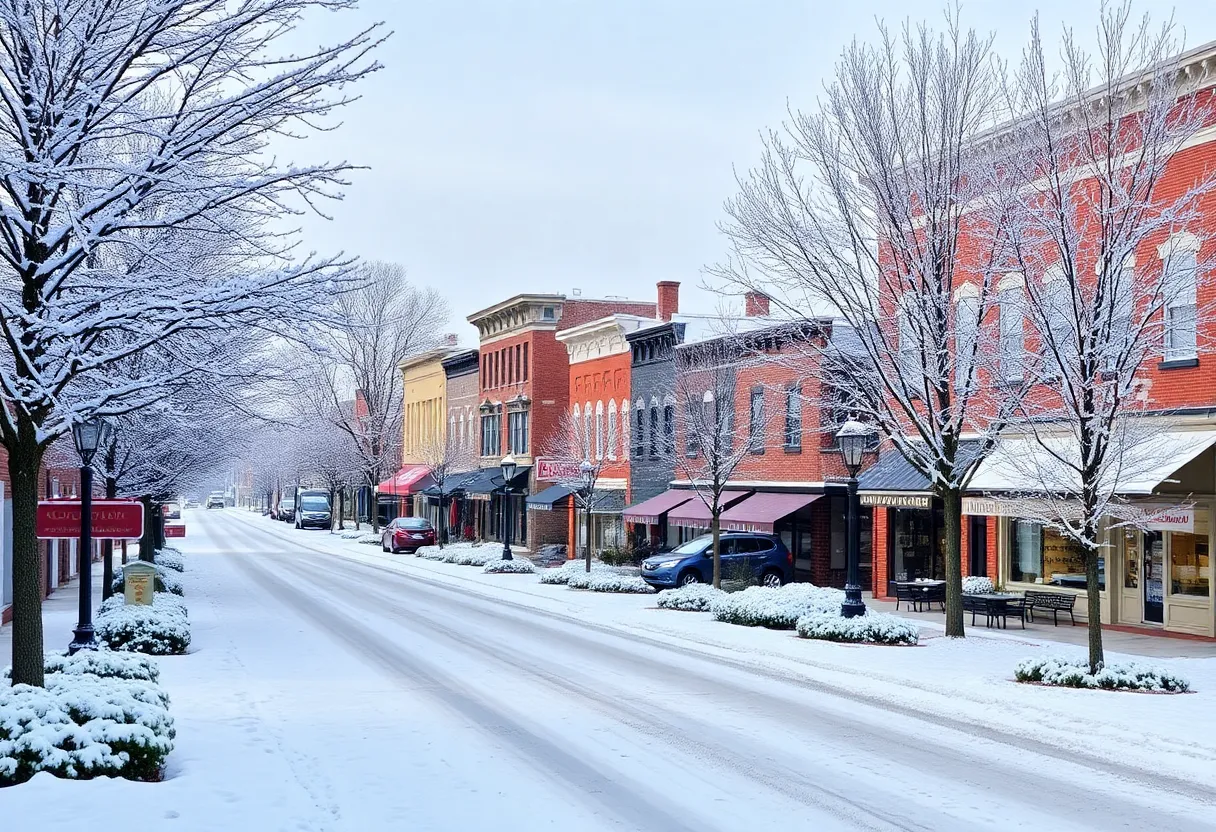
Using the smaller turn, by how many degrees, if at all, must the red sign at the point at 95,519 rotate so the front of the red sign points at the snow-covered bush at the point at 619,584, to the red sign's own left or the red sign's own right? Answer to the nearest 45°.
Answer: approximately 135° to the red sign's own left

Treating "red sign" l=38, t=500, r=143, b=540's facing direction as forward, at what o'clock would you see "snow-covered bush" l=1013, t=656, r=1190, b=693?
The snow-covered bush is roughly at 10 o'clock from the red sign.

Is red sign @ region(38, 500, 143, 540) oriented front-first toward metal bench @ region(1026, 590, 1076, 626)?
no

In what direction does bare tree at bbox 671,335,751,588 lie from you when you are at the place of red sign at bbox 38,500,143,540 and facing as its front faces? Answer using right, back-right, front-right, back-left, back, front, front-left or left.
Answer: back-left

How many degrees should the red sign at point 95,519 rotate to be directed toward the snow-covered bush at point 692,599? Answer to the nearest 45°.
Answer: approximately 135° to its left

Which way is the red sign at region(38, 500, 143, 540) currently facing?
toward the camera

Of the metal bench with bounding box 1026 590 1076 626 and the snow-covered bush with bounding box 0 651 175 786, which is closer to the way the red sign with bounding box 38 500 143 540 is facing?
the snow-covered bush

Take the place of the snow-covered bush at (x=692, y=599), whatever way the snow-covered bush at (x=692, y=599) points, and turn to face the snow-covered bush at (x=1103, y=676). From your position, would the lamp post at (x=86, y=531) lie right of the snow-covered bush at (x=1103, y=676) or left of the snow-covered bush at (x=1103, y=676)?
right

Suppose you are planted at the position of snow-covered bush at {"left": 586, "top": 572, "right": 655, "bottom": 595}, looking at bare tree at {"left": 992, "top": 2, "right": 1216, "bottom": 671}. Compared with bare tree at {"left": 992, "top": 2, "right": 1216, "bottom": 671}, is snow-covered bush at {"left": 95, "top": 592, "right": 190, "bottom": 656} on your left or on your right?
right

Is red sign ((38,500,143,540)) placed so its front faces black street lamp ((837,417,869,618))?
no

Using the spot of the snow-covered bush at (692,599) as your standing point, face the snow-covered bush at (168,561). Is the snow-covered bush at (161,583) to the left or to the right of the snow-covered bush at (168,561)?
left

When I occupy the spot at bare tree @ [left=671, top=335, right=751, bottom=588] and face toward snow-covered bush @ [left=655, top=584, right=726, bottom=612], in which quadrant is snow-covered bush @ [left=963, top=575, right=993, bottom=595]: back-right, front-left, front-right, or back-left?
front-left

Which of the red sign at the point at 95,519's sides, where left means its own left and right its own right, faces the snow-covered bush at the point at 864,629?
left
